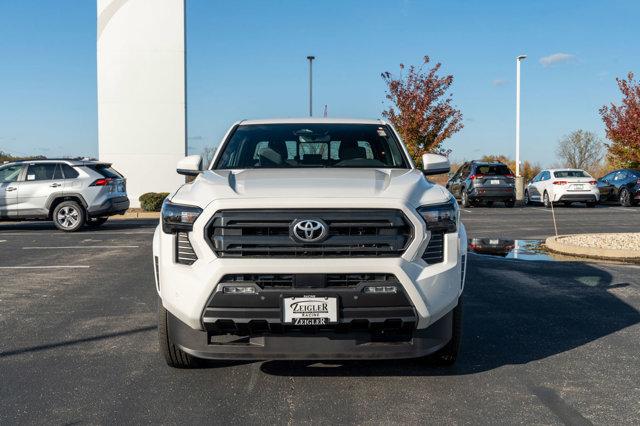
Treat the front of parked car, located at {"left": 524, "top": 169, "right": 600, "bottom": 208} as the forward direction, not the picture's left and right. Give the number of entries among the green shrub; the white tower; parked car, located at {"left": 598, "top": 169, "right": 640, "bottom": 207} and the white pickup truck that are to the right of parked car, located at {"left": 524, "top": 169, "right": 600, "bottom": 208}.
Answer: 1

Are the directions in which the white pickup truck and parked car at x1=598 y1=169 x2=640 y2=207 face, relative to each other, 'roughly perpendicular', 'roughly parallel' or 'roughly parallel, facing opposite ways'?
roughly parallel, facing opposite ways

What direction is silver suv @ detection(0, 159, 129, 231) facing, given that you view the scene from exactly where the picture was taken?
facing away from the viewer and to the left of the viewer

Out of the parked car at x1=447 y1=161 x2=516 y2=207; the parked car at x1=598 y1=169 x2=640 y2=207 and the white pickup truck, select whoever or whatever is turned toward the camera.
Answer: the white pickup truck

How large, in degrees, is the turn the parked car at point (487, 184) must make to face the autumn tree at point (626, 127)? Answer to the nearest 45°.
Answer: approximately 90° to its right

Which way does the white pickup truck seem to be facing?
toward the camera

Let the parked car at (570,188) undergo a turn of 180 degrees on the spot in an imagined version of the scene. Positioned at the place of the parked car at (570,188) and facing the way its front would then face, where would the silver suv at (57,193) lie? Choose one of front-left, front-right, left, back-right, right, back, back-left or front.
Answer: right

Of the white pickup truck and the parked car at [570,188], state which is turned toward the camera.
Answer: the white pickup truck

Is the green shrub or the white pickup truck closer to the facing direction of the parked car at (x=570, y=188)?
the green shrub

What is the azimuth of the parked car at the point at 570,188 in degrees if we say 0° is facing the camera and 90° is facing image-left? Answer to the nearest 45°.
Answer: approximately 135°

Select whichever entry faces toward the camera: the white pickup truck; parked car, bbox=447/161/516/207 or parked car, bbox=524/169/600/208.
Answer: the white pickup truck

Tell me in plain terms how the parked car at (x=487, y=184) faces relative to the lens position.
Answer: facing away from the viewer and to the left of the viewer

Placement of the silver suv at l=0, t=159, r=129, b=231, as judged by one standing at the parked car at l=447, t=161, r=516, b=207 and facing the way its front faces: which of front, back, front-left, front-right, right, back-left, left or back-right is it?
left

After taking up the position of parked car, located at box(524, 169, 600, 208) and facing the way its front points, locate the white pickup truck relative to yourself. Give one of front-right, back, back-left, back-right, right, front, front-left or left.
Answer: back-left

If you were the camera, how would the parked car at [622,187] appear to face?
facing away from the viewer and to the left of the viewer

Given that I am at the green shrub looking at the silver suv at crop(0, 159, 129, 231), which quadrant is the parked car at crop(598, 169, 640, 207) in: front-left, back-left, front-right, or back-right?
back-left

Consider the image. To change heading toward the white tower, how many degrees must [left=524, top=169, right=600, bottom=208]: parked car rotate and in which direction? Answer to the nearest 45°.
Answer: approximately 45° to its left
